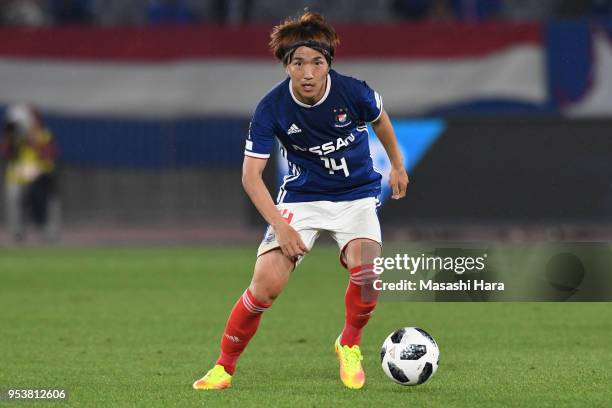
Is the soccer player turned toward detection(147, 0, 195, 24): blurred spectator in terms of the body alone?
no

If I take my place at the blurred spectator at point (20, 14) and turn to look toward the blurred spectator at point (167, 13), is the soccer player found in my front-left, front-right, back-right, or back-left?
front-right

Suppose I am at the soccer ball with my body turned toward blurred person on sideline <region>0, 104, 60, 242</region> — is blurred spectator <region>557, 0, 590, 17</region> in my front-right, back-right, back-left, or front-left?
front-right

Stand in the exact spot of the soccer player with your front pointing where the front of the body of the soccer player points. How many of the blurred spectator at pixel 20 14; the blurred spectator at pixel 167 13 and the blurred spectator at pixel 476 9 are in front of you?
0

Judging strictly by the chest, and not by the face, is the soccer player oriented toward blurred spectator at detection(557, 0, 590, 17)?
no

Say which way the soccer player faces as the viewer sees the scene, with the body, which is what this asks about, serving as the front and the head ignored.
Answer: toward the camera

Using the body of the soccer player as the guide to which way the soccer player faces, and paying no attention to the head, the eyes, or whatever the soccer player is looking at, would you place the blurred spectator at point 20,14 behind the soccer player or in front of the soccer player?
behind

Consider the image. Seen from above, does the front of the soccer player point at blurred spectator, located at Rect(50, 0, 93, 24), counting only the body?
no

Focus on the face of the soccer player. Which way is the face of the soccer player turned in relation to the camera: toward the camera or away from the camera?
toward the camera

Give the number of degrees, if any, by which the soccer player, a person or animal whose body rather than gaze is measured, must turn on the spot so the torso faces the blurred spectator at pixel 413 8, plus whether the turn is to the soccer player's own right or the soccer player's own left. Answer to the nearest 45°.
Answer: approximately 180°
